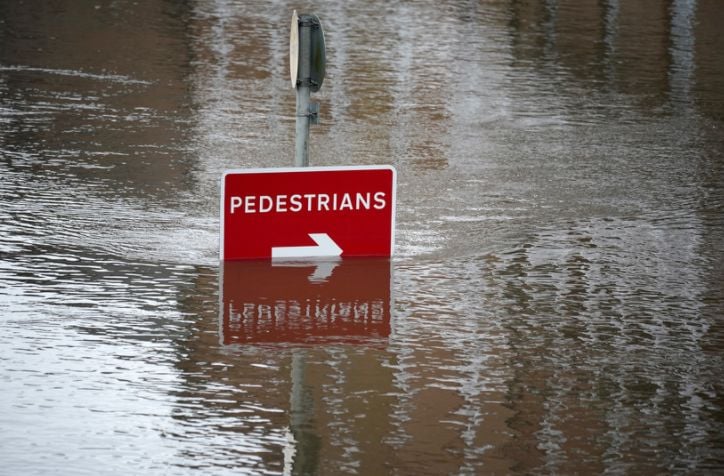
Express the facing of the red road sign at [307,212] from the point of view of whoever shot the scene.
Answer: facing the viewer
